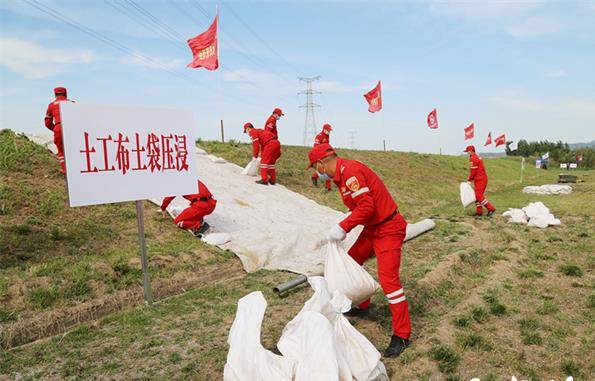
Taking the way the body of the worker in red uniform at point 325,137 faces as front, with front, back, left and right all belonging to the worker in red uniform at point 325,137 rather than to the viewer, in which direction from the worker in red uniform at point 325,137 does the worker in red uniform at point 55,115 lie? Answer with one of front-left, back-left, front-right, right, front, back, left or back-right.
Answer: right

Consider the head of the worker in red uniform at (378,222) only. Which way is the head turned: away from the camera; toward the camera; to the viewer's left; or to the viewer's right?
to the viewer's left

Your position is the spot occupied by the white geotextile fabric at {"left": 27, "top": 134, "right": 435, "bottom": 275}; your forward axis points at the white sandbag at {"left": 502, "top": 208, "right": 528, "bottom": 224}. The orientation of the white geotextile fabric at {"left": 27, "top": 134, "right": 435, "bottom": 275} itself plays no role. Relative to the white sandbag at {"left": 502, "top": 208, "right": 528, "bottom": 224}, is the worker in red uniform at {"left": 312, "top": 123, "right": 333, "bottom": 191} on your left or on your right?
left

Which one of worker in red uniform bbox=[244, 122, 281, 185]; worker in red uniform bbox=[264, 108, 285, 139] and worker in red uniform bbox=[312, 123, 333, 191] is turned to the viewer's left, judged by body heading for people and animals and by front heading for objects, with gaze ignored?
worker in red uniform bbox=[244, 122, 281, 185]

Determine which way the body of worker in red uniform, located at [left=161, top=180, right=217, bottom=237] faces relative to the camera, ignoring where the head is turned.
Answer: to the viewer's left

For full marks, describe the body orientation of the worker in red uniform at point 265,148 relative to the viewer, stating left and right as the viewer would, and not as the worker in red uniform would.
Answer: facing to the left of the viewer

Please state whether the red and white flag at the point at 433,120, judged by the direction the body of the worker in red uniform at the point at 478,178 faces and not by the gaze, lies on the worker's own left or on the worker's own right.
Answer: on the worker's own right

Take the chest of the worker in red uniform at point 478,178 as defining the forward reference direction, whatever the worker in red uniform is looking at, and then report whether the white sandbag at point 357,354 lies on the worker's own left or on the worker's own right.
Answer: on the worker's own left

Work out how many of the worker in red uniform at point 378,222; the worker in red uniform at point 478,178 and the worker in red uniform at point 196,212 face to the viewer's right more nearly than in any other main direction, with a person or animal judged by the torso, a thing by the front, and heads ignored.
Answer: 0

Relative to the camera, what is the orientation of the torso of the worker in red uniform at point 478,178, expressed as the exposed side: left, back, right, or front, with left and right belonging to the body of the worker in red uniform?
left

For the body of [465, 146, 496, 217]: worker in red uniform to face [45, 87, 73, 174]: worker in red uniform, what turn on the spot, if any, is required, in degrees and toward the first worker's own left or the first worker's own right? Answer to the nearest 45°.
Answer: approximately 45° to the first worker's own left
